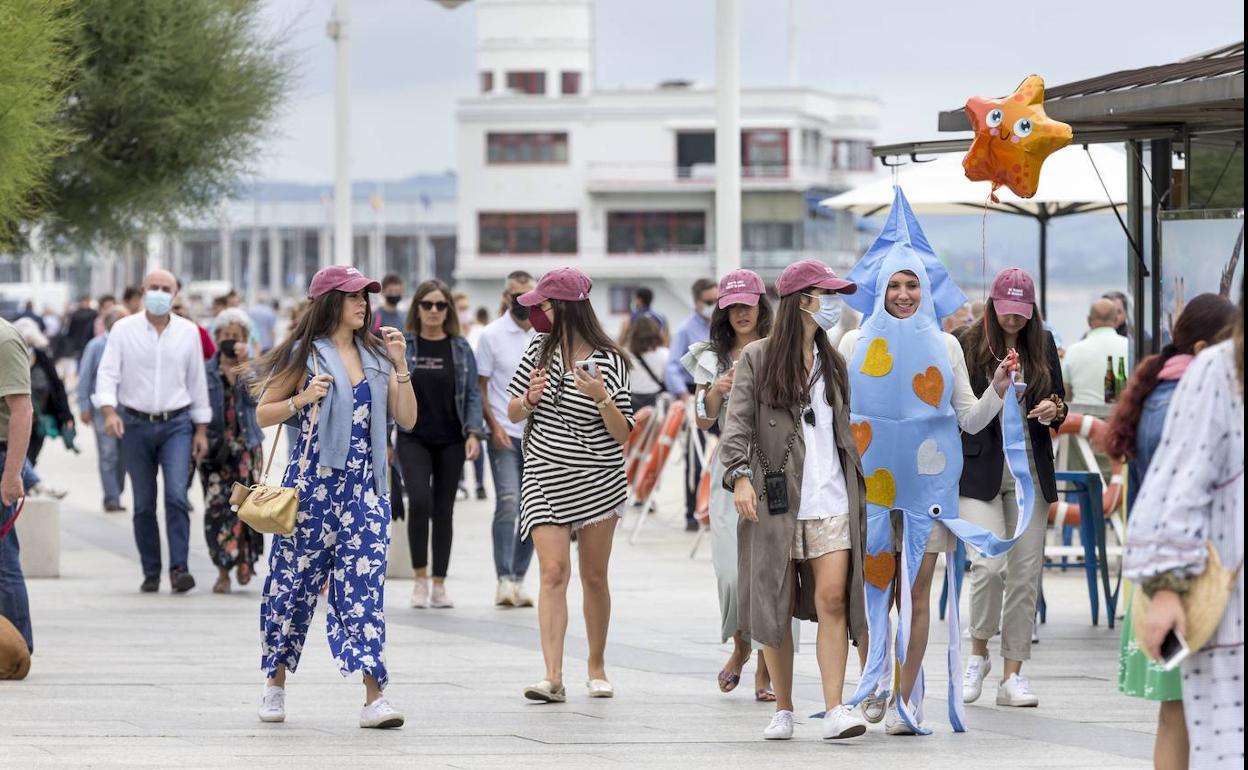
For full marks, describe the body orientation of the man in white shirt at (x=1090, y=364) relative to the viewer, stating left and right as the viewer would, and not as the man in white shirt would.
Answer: facing away from the viewer

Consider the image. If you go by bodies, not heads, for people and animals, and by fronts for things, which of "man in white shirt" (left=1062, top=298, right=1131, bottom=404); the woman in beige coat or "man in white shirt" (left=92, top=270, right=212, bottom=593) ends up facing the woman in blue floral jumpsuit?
"man in white shirt" (left=92, top=270, right=212, bottom=593)

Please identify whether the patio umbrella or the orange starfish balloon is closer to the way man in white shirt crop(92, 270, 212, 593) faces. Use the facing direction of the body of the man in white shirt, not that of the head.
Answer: the orange starfish balloon

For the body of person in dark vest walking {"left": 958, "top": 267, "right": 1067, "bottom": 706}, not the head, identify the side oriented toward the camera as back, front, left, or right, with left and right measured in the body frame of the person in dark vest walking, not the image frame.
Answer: front

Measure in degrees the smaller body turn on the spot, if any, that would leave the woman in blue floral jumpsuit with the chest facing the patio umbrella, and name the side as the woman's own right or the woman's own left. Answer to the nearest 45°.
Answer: approximately 90° to the woman's own left

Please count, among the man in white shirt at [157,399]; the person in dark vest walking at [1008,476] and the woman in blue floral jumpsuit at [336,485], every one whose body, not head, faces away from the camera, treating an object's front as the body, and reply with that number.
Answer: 0

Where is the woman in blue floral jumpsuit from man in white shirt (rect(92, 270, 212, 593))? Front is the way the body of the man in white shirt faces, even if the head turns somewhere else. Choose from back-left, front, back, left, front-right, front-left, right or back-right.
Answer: front

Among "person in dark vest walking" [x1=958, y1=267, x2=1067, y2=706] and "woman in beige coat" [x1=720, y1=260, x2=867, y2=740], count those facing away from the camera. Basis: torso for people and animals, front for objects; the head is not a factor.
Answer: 0

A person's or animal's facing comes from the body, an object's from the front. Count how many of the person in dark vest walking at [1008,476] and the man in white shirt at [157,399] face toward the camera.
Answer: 2

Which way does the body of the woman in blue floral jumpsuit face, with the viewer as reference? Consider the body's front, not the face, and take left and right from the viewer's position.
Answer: facing the viewer and to the right of the viewer

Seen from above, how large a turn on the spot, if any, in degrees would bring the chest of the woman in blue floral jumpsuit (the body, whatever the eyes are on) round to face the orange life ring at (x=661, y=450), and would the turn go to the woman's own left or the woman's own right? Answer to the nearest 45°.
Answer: approximately 135° to the woman's own left

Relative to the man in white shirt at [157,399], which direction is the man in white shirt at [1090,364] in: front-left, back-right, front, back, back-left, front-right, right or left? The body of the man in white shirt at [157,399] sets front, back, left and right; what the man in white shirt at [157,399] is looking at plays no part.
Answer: left

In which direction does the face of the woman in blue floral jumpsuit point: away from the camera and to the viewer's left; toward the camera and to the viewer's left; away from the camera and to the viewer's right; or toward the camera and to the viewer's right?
toward the camera and to the viewer's right
